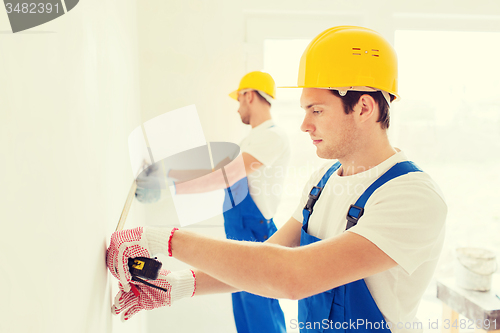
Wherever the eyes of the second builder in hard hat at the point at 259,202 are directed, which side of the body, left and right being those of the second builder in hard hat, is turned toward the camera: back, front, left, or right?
left

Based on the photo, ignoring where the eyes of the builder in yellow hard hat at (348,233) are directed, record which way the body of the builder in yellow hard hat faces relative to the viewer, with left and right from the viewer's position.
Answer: facing the viewer and to the left of the viewer

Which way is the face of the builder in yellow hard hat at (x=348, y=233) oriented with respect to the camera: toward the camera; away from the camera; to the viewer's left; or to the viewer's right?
to the viewer's left
